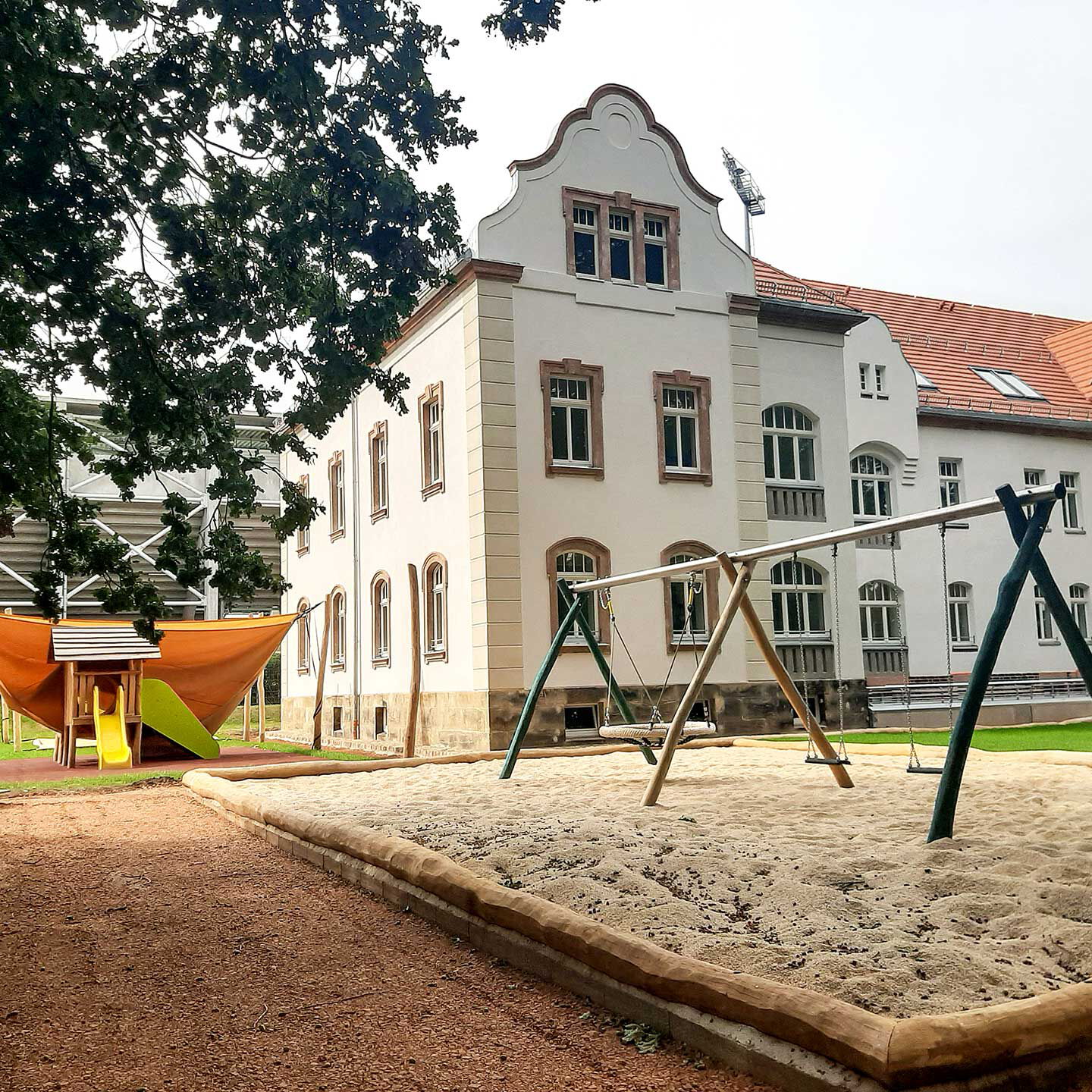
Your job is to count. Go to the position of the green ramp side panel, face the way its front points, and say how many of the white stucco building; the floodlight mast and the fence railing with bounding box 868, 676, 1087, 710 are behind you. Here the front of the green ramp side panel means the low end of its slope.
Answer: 0

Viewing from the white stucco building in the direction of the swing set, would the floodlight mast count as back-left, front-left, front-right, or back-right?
back-left

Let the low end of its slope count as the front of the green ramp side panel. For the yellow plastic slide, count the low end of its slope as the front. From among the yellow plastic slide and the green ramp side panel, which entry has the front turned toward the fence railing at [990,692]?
the green ramp side panel

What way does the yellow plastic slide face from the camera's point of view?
toward the camera

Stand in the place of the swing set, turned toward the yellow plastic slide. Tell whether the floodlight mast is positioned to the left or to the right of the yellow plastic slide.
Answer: right

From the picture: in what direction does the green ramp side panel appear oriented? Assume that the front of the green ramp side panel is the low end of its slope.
to the viewer's right

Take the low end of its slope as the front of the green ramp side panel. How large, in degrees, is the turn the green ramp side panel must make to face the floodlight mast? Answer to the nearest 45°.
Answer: approximately 45° to its left

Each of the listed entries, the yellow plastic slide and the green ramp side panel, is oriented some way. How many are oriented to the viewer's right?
1

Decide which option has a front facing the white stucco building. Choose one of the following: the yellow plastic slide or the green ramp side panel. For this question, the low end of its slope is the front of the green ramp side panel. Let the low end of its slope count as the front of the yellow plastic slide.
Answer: the green ramp side panel

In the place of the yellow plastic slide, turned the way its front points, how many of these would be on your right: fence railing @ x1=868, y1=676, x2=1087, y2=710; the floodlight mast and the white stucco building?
0

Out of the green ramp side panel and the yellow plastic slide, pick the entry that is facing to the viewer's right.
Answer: the green ramp side panel

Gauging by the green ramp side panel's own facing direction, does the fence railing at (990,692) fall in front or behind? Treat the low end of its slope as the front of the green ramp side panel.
in front

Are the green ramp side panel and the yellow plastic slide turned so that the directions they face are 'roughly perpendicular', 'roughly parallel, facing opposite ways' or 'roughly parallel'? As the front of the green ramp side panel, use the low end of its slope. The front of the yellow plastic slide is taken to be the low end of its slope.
roughly perpendicular
